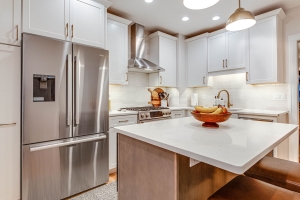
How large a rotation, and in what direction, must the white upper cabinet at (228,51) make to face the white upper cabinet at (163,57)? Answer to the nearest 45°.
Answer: approximately 45° to its right

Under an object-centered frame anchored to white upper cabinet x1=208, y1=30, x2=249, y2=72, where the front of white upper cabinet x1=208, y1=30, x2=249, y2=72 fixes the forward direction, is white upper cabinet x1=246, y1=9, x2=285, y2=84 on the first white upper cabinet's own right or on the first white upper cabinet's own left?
on the first white upper cabinet's own left

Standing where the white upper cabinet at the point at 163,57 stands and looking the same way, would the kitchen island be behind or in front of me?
in front

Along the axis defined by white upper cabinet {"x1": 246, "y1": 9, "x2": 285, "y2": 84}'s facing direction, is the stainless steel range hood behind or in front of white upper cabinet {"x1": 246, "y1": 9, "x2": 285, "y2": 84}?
in front

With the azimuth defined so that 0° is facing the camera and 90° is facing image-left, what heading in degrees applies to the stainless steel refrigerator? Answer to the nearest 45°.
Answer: approximately 315°

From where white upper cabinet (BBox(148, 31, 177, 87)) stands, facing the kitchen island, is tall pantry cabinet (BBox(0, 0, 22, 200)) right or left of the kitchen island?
right

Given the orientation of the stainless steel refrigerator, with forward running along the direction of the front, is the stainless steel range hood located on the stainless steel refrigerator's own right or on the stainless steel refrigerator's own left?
on the stainless steel refrigerator's own left

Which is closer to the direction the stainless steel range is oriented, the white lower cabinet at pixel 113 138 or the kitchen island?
the kitchen island

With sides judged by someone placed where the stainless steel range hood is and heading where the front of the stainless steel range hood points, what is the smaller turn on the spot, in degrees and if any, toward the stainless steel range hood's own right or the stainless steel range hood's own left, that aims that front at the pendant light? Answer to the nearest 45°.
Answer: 0° — it already faces it

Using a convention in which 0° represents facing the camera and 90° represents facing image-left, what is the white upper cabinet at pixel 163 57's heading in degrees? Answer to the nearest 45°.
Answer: approximately 315°

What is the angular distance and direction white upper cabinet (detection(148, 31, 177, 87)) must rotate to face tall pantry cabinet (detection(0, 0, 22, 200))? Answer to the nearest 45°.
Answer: approximately 90° to its right

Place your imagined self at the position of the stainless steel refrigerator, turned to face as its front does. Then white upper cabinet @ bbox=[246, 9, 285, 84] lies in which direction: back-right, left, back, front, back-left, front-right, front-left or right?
front-left
